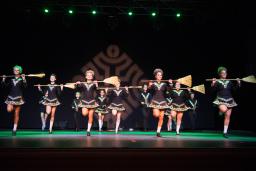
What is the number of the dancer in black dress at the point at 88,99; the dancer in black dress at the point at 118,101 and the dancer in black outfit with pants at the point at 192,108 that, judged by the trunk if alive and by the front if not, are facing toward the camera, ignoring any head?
3

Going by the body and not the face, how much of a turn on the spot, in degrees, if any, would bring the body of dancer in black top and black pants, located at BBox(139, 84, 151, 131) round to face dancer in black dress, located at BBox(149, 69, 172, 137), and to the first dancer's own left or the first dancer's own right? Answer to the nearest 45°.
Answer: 0° — they already face them

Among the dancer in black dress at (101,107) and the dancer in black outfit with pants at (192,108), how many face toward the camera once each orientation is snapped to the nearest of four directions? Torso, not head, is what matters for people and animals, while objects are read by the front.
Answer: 2

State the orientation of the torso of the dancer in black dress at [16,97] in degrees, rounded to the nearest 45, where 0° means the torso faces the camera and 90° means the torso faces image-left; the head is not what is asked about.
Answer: approximately 0°

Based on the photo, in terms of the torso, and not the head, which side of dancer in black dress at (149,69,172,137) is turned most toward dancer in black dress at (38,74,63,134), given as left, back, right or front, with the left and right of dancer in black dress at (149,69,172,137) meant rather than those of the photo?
right

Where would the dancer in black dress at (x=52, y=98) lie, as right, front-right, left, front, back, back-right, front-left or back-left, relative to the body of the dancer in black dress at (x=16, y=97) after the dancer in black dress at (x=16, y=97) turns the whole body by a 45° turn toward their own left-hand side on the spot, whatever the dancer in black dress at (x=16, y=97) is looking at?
left

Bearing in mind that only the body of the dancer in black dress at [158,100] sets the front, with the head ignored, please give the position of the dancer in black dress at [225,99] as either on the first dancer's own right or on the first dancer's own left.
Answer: on the first dancer's own left

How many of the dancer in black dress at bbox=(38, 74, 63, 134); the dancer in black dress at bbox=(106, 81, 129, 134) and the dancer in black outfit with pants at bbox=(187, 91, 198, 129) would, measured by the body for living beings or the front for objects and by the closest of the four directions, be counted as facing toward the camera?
3

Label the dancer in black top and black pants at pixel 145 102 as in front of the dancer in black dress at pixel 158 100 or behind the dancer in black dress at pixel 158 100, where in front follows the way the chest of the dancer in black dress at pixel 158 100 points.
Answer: behind

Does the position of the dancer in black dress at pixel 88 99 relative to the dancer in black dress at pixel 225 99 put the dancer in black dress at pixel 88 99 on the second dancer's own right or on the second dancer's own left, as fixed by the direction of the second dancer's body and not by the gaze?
on the second dancer's own right
